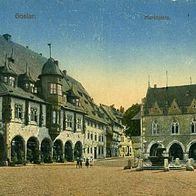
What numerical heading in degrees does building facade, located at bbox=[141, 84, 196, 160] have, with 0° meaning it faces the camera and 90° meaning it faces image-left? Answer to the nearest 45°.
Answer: approximately 0°
